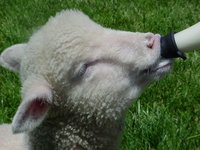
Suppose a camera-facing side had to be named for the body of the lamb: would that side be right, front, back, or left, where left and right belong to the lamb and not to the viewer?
right
